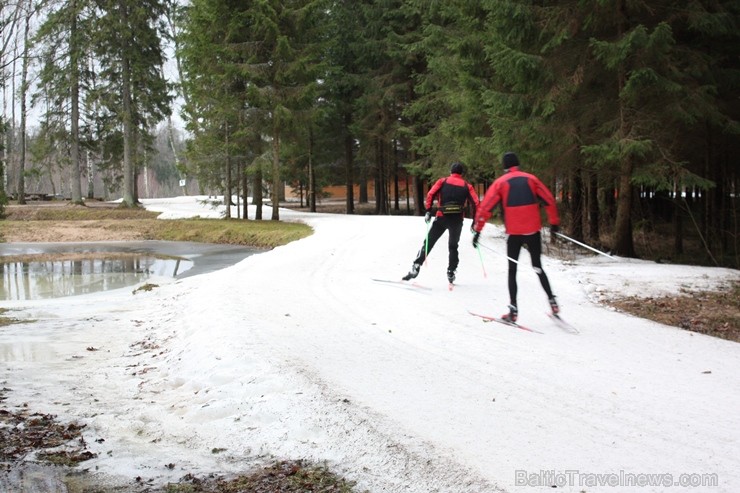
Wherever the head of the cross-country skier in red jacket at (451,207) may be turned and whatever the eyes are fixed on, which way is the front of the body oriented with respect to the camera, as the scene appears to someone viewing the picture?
away from the camera

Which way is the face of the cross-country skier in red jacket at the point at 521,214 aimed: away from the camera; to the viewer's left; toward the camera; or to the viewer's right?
away from the camera
